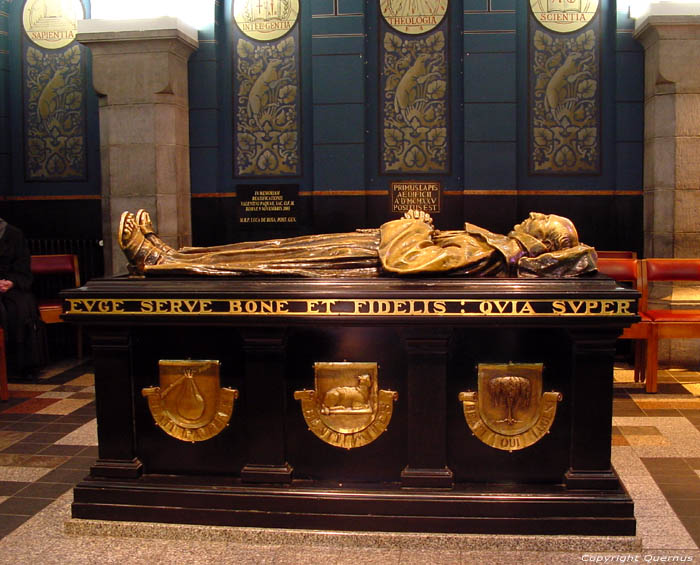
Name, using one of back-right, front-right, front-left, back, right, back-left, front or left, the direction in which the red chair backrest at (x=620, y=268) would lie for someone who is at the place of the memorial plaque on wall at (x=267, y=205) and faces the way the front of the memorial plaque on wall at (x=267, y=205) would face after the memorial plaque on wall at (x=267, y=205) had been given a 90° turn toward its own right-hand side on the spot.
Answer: back-left

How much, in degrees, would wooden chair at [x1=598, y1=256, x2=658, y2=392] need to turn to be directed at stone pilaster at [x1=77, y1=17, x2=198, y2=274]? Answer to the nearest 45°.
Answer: approximately 90° to its right

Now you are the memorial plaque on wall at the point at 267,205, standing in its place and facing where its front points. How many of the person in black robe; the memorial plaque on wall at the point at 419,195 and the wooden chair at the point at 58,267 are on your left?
1

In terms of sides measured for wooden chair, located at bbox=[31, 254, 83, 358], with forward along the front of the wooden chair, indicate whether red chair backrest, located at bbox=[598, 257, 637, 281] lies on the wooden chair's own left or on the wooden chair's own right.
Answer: on the wooden chair's own left

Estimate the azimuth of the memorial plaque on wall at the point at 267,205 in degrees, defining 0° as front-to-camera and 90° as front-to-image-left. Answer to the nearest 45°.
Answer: approximately 0°

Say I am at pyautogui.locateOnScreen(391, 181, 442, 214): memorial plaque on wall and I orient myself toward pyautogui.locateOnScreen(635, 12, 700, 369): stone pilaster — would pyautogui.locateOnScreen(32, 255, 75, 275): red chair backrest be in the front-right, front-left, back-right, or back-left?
back-right

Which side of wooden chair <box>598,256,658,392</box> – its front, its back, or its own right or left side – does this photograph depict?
front

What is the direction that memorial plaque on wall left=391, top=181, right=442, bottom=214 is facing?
toward the camera

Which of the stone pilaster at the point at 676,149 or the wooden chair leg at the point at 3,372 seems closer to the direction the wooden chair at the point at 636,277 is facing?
the wooden chair leg
